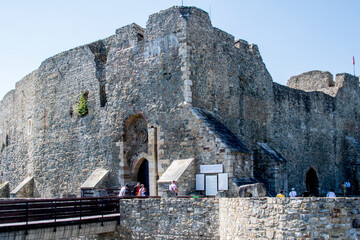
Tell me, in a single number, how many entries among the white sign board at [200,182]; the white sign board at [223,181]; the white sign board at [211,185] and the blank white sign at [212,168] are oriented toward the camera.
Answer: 4

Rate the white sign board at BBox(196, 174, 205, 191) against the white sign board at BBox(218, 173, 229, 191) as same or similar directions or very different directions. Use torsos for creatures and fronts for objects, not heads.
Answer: same or similar directions

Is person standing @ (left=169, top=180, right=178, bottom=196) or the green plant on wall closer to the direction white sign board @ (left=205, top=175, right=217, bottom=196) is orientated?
the person standing

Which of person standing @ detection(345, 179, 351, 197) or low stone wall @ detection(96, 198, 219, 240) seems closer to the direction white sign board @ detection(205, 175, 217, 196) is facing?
the low stone wall

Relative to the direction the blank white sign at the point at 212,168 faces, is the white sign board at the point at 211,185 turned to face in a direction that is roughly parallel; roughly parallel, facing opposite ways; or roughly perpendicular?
roughly parallel

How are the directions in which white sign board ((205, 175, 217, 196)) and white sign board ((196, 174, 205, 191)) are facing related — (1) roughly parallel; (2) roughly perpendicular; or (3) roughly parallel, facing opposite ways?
roughly parallel

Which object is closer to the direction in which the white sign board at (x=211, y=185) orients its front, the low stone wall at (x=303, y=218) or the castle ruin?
the low stone wall

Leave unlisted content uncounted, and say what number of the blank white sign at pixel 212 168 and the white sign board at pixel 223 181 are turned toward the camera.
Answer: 2

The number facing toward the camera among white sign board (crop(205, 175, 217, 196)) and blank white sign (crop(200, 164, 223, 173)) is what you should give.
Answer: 2

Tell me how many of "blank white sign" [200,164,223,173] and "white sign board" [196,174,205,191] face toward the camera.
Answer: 2

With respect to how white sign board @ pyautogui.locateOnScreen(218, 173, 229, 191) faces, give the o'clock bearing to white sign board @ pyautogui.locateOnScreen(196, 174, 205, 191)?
white sign board @ pyautogui.locateOnScreen(196, 174, 205, 191) is roughly at 4 o'clock from white sign board @ pyautogui.locateOnScreen(218, 173, 229, 191).

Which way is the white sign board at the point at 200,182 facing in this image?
toward the camera

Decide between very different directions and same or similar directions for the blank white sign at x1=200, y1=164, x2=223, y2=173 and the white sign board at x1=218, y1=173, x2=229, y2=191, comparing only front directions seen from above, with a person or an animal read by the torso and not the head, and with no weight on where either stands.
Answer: same or similar directions

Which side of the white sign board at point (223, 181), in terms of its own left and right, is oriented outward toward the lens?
front
